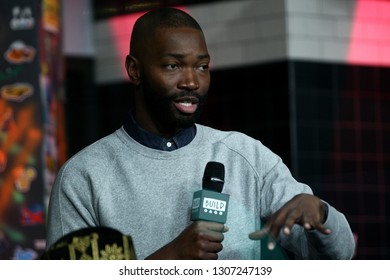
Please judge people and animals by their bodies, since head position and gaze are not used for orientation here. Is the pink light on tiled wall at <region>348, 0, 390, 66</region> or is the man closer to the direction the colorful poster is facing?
the man

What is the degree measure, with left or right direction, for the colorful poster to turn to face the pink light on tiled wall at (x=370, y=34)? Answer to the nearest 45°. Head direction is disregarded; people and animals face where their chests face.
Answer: approximately 90° to its left

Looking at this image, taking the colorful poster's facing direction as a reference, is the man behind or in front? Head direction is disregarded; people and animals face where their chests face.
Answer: in front

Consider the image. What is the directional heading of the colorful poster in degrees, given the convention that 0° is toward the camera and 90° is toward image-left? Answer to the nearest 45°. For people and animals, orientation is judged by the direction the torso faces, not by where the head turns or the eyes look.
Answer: approximately 0°

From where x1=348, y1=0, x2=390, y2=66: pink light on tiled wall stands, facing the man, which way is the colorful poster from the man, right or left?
right

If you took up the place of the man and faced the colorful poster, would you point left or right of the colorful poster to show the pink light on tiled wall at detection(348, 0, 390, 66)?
right
